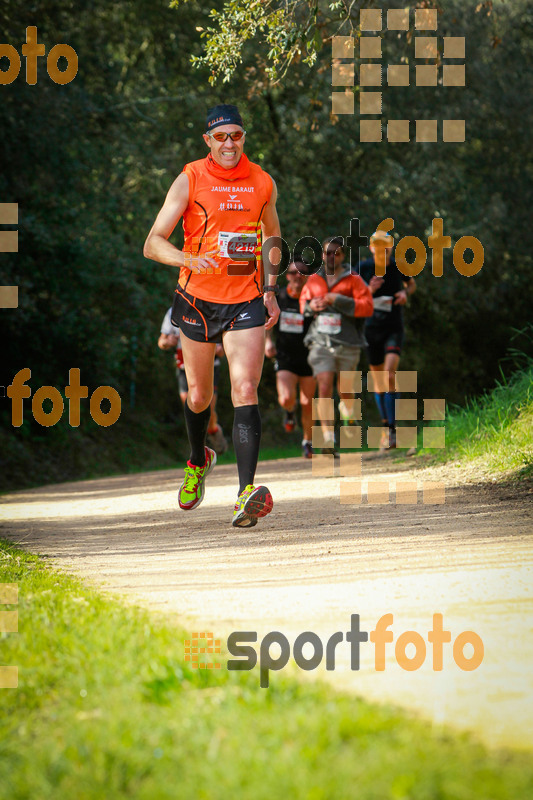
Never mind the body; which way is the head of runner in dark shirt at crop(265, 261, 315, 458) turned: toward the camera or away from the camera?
toward the camera

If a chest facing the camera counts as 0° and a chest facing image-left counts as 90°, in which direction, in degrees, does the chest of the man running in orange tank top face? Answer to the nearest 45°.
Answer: approximately 0°

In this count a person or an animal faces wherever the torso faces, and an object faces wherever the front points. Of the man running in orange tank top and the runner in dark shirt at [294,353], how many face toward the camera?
2

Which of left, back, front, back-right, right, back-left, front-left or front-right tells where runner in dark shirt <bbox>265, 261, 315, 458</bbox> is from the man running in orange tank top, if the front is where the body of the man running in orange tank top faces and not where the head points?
back

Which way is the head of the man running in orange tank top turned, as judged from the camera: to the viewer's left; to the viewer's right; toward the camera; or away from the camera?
toward the camera

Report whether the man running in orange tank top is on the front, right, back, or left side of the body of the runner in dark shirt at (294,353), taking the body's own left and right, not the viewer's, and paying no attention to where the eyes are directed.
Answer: front

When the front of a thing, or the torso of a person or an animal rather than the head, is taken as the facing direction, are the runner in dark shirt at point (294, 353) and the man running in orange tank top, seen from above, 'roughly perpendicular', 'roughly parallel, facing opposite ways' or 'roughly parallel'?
roughly parallel

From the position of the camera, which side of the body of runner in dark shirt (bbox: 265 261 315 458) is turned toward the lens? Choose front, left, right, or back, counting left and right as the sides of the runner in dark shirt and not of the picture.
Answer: front
